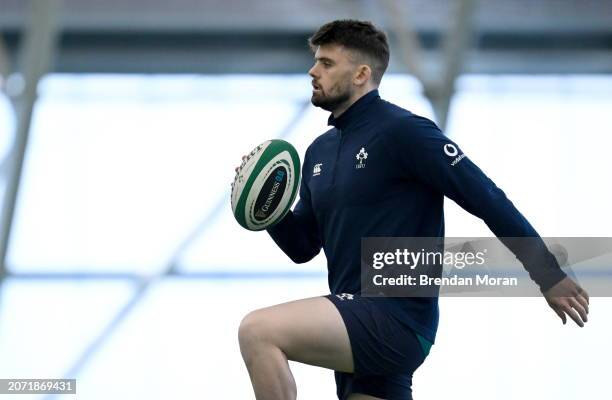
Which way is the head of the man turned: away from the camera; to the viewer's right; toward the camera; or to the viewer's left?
to the viewer's left

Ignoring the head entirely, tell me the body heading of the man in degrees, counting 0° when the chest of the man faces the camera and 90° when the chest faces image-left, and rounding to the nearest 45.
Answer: approximately 45°
